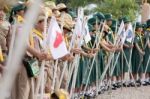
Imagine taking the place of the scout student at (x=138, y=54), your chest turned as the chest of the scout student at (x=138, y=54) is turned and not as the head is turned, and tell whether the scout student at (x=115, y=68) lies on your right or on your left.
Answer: on your right

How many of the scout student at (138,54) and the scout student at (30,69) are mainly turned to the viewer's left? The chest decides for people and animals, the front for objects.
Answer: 0

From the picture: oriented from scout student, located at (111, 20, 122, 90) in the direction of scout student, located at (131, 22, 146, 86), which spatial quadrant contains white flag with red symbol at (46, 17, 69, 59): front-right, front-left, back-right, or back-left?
back-right

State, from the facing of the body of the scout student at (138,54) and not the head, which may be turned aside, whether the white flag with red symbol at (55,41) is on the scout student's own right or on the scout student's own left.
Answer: on the scout student's own right

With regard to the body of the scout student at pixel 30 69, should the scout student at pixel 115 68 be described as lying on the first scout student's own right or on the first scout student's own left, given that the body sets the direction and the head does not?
on the first scout student's own left

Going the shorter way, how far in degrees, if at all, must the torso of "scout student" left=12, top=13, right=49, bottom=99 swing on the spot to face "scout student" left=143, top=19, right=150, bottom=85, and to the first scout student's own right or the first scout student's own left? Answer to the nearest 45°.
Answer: approximately 45° to the first scout student's own left

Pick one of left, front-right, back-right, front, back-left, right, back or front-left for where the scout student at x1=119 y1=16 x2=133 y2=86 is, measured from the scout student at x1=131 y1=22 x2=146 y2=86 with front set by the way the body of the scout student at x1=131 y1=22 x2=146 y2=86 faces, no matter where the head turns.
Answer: right

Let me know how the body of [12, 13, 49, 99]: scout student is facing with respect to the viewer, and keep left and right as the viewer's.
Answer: facing to the right of the viewer
